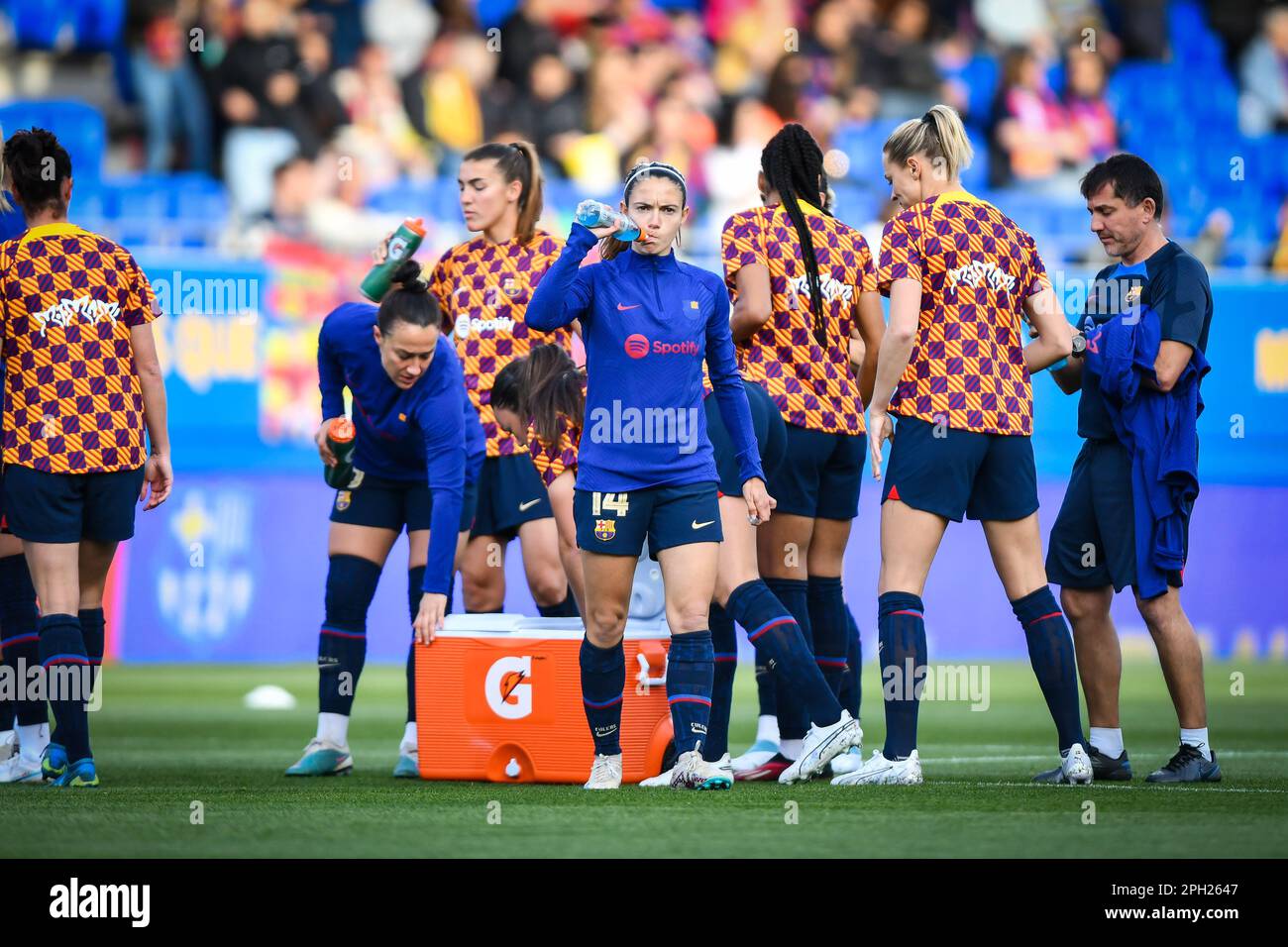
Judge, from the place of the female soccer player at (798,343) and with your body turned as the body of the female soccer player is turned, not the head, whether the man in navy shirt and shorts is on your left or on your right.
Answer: on your right

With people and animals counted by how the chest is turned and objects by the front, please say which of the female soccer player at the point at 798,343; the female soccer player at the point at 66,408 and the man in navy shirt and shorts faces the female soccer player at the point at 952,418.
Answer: the man in navy shirt and shorts

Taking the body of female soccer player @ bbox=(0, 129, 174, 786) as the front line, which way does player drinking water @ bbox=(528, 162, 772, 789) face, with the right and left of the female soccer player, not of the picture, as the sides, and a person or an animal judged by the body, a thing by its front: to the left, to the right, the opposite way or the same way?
the opposite way

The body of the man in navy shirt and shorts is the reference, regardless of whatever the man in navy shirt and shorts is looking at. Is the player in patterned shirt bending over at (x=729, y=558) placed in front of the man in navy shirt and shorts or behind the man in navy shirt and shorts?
in front

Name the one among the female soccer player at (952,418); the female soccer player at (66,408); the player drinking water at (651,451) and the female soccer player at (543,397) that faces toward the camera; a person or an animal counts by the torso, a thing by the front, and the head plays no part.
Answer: the player drinking water

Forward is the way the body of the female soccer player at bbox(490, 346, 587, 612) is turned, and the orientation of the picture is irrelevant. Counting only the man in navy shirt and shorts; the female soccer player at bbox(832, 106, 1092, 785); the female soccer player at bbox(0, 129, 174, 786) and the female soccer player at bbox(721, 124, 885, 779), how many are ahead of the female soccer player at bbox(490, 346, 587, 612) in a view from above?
1

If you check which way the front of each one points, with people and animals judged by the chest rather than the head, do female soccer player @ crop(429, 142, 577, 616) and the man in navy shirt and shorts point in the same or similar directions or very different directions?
same or similar directions

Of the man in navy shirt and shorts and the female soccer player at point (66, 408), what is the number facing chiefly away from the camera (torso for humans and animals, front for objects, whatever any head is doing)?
1

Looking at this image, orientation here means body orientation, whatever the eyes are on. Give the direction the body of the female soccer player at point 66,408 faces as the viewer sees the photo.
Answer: away from the camera

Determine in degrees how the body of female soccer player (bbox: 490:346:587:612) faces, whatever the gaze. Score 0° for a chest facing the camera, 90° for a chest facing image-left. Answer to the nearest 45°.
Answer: approximately 90°

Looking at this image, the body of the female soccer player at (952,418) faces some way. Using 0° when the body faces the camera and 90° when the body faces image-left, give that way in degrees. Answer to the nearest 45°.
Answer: approximately 135°

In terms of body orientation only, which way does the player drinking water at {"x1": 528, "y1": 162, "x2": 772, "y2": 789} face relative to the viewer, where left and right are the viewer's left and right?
facing the viewer

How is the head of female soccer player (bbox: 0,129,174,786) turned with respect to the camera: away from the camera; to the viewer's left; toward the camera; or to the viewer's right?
away from the camera

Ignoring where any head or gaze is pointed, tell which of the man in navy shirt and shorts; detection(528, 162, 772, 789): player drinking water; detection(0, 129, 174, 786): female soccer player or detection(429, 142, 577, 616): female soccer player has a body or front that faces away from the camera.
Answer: detection(0, 129, 174, 786): female soccer player

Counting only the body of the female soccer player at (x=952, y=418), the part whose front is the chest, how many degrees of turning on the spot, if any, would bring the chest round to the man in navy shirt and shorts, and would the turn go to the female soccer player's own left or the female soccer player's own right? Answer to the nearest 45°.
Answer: approximately 90° to the female soccer player's own right

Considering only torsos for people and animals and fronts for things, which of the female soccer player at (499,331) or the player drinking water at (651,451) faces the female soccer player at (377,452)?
the female soccer player at (499,331)

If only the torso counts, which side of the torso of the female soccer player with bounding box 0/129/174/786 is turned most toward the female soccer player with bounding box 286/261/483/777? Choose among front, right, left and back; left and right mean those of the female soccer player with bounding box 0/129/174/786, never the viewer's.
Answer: right
